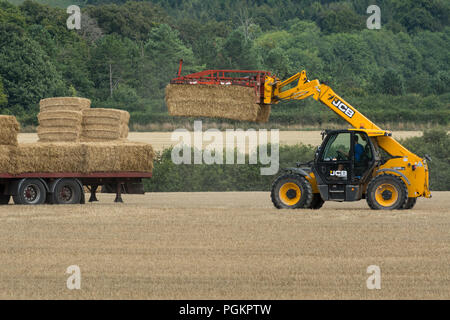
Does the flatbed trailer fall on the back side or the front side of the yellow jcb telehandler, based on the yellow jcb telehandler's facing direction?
on the front side

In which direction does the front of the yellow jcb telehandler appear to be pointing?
to the viewer's left
